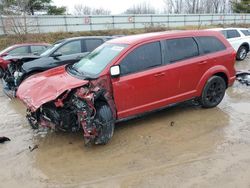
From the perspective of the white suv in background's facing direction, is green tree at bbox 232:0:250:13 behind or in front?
behind

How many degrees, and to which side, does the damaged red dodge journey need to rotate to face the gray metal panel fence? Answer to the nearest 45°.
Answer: approximately 135° to its right

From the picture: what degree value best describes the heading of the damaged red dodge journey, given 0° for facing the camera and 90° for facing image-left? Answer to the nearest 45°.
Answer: approximately 45°

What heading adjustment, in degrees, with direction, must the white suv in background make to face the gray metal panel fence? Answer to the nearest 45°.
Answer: approximately 90° to its right

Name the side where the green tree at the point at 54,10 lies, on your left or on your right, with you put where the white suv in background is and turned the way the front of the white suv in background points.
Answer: on your right

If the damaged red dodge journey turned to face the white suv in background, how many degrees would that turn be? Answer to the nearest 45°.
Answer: approximately 180°

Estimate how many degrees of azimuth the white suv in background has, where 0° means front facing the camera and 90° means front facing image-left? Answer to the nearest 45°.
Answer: approximately 45°

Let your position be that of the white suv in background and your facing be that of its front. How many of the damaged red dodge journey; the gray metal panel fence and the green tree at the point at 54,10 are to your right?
2

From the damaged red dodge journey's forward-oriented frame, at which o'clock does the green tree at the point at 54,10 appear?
The green tree is roughly at 4 o'clock from the damaged red dodge journey.

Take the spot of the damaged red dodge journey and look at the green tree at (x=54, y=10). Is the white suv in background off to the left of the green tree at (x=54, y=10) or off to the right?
right
